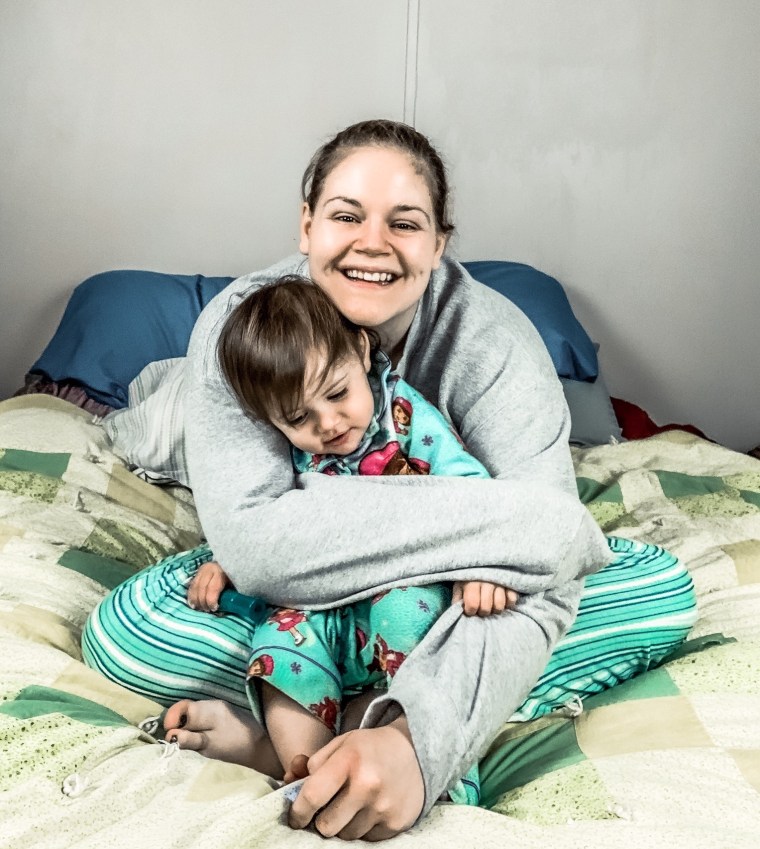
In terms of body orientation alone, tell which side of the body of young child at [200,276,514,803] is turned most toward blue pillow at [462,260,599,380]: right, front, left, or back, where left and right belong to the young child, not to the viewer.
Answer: back

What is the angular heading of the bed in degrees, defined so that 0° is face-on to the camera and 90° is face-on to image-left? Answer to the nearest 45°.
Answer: approximately 0°

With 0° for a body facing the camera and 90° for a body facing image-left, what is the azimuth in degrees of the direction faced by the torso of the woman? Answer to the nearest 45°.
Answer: approximately 0°

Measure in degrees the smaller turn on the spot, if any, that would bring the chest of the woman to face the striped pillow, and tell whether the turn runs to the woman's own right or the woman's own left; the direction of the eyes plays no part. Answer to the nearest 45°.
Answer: approximately 135° to the woman's own right
